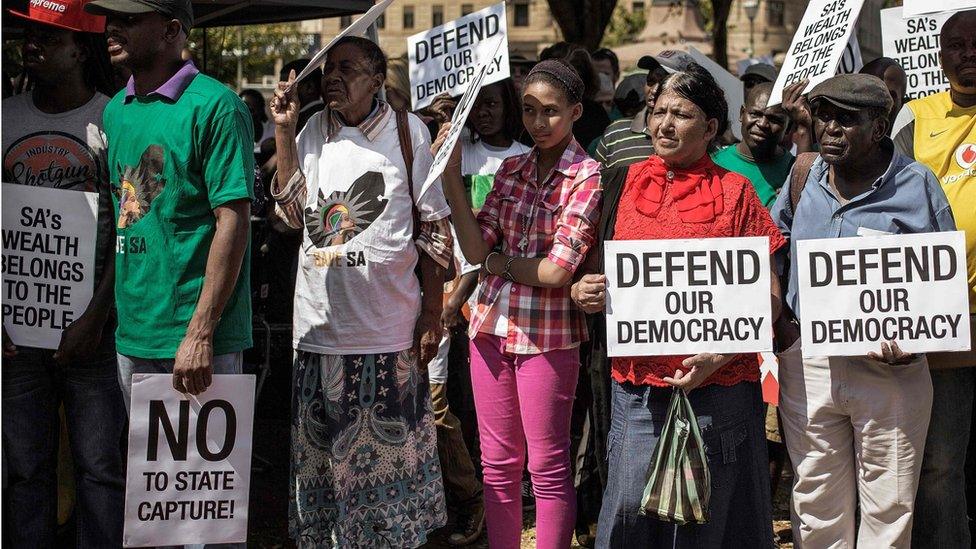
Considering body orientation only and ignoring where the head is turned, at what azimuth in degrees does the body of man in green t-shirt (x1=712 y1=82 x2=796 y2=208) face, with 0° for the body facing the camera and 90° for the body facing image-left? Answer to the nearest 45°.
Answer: approximately 0°

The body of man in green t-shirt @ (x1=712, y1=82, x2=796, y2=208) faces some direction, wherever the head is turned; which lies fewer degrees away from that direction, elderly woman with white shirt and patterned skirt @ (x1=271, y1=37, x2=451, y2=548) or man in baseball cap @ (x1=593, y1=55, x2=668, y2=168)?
the elderly woman with white shirt and patterned skirt

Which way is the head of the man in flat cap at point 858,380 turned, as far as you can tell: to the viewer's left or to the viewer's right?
to the viewer's left

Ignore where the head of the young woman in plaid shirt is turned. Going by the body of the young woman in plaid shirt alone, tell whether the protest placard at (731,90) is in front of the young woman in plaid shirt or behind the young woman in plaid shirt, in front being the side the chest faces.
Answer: behind

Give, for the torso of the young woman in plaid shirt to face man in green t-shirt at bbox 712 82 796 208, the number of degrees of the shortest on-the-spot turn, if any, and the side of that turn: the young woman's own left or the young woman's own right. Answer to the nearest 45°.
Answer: approximately 180°

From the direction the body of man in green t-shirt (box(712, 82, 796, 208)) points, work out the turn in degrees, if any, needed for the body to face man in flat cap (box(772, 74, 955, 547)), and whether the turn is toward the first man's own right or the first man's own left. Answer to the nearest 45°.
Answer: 0° — they already face them

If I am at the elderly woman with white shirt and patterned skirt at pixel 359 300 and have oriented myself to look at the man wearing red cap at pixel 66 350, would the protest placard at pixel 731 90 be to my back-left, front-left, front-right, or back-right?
back-right

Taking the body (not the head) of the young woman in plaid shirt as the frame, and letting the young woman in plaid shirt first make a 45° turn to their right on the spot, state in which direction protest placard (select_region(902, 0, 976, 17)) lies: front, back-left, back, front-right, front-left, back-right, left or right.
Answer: back
